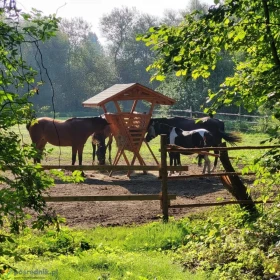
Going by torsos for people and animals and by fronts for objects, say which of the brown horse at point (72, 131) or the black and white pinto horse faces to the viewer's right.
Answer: the brown horse

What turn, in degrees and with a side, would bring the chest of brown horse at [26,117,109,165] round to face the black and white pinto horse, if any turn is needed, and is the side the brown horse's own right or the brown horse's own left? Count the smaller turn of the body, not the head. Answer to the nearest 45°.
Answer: approximately 45° to the brown horse's own right

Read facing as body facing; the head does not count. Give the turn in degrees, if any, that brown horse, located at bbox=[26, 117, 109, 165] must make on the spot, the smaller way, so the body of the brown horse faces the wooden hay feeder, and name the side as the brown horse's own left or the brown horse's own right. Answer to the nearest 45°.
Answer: approximately 45° to the brown horse's own right

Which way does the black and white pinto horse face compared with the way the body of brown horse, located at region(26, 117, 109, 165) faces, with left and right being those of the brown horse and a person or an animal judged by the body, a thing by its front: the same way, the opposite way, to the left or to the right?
the opposite way

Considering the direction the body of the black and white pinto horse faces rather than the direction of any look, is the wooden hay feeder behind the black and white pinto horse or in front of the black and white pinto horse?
in front

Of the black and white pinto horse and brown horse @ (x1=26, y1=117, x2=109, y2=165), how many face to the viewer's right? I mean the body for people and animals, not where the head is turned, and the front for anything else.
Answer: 1

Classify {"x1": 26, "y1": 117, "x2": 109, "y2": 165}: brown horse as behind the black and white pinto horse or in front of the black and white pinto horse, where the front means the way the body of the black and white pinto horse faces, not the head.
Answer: in front

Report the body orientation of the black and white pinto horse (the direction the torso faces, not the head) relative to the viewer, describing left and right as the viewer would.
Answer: facing to the left of the viewer

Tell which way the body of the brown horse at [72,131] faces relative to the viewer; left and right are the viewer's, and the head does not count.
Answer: facing to the right of the viewer
